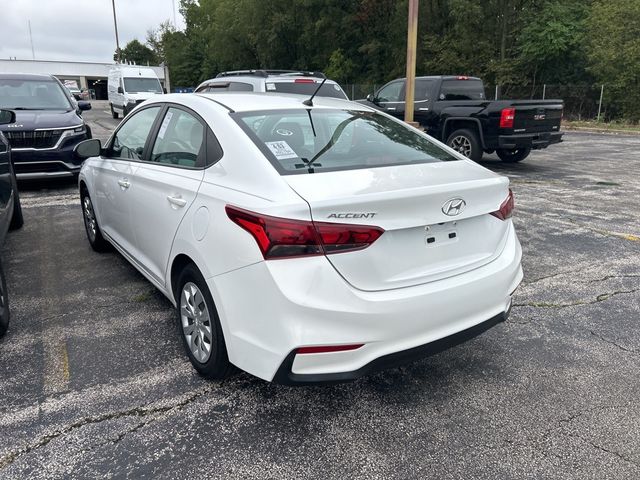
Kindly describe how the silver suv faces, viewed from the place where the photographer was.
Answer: facing away from the viewer and to the left of the viewer

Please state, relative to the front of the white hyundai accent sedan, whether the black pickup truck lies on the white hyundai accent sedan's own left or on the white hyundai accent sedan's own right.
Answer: on the white hyundai accent sedan's own right

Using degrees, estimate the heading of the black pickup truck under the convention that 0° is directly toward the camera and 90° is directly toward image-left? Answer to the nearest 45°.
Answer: approximately 135°

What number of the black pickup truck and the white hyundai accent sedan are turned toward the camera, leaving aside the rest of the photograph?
0

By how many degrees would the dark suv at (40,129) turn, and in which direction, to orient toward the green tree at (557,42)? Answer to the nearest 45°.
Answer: approximately 135° to its left

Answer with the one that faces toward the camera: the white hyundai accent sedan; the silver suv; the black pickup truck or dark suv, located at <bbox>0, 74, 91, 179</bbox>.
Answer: the dark suv

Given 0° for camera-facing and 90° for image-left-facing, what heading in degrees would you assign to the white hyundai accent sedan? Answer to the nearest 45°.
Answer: approximately 135°

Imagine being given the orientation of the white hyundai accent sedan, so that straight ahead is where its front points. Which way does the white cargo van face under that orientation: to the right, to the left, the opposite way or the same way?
the opposite way

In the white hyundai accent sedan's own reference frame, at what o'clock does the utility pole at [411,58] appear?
The utility pole is roughly at 2 o'clock from the white hyundai accent sedan.

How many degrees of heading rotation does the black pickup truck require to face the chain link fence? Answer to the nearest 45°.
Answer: approximately 45° to its right
